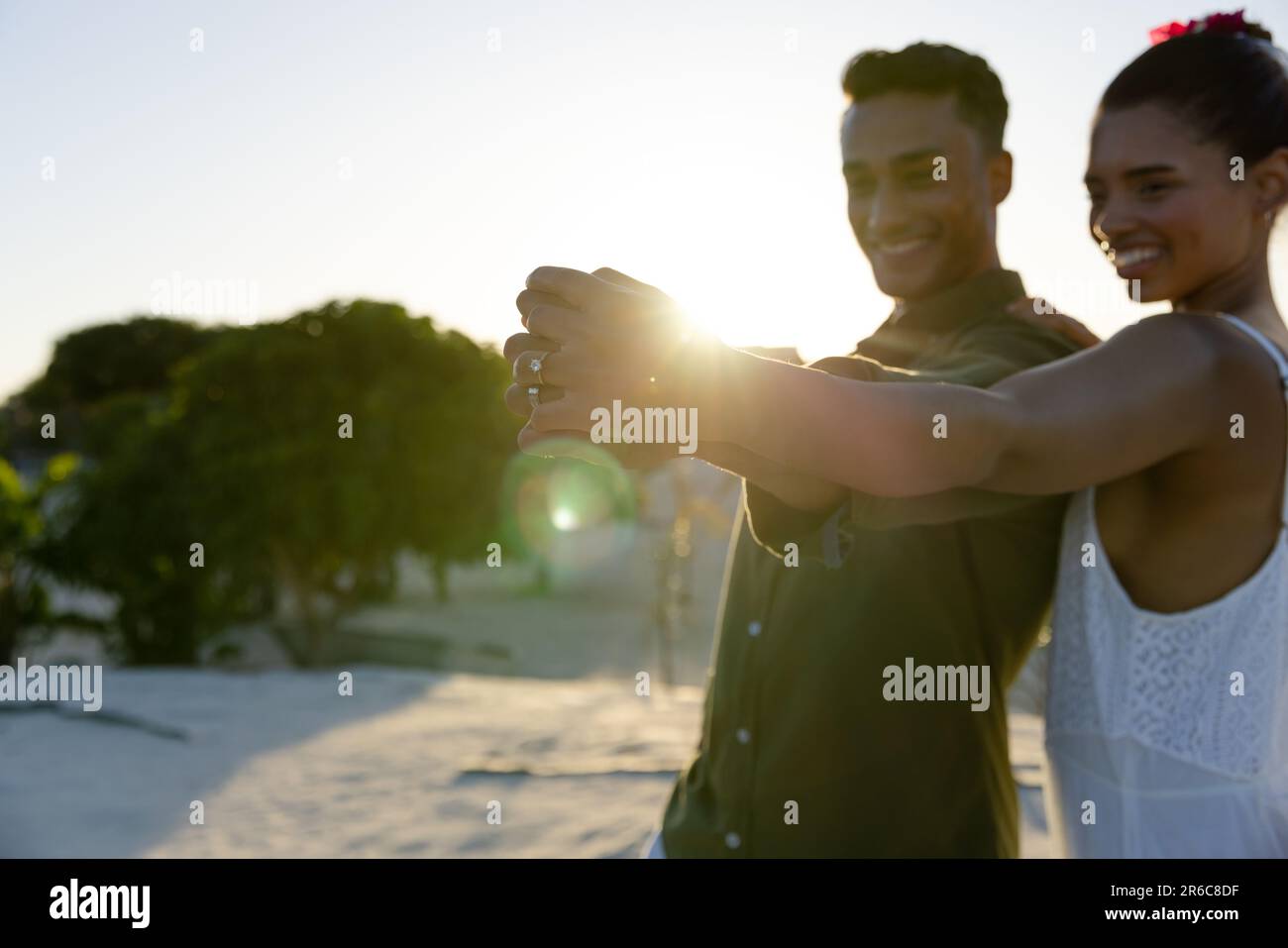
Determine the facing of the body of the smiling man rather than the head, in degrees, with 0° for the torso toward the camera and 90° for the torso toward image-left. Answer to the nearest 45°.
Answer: approximately 45°

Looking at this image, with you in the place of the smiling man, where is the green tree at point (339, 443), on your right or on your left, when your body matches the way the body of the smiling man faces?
on your right

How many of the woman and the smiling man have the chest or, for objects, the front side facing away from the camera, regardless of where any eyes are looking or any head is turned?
0

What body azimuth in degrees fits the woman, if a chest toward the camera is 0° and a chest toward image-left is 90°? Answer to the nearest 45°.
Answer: approximately 90°

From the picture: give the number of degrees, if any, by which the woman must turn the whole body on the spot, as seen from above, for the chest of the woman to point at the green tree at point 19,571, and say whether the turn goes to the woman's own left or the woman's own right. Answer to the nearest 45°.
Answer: approximately 45° to the woman's own right

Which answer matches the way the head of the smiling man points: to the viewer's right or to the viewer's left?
to the viewer's left
